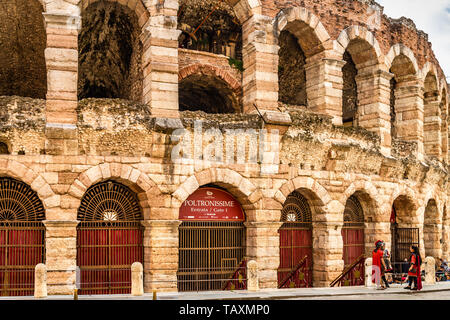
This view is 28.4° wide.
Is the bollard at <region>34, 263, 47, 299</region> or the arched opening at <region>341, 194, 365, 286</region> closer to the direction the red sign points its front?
the bollard

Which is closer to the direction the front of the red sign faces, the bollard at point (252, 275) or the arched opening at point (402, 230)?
the bollard

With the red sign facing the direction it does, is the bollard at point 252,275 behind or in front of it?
in front

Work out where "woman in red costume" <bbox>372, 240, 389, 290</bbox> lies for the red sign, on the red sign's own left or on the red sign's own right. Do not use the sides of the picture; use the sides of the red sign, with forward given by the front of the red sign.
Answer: on the red sign's own left

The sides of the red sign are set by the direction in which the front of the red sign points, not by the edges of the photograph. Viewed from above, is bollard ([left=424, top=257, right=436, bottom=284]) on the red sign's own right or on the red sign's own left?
on the red sign's own left

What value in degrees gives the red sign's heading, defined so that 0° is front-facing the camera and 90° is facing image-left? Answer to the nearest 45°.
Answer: approximately 0°

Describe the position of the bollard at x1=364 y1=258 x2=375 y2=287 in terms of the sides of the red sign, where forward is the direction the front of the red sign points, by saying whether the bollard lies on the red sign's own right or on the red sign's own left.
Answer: on the red sign's own left
